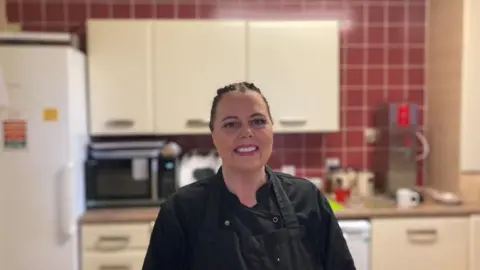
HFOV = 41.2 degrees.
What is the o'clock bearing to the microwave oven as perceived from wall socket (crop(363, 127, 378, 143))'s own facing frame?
The microwave oven is roughly at 2 o'clock from the wall socket.

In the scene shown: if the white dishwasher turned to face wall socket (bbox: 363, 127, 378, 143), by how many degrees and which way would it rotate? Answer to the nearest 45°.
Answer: approximately 180°

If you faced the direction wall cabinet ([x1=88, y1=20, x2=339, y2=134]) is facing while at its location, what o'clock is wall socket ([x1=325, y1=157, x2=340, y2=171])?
The wall socket is roughly at 8 o'clock from the wall cabinet.

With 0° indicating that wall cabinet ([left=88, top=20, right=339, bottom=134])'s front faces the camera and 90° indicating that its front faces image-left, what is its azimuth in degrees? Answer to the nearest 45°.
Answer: approximately 0°

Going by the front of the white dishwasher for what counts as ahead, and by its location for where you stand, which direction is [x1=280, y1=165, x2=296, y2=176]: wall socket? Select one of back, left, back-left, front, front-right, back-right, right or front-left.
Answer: back-right

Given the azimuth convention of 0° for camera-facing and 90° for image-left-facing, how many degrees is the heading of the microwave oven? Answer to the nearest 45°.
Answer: approximately 0°

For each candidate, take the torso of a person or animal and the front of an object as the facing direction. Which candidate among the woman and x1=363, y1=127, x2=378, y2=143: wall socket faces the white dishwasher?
the wall socket
